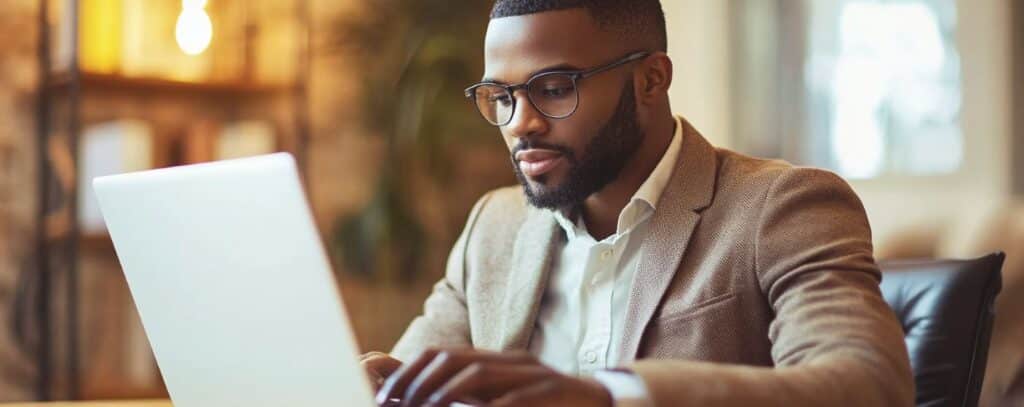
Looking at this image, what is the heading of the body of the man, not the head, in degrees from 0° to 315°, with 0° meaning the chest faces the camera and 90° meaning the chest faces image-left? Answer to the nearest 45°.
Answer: approximately 45°

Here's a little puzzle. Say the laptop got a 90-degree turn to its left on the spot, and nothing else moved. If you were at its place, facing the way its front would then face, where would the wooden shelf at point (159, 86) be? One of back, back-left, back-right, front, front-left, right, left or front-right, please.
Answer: front-right

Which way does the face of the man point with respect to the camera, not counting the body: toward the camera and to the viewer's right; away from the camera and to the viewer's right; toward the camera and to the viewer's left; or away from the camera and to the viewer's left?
toward the camera and to the viewer's left

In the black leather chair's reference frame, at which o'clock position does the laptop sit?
The laptop is roughly at 12 o'clock from the black leather chair.

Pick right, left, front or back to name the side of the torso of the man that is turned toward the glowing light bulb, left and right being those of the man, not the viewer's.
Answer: right

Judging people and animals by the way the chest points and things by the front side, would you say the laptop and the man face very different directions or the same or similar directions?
very different directions

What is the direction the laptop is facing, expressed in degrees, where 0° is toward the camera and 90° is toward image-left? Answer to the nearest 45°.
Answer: approximately 225°
